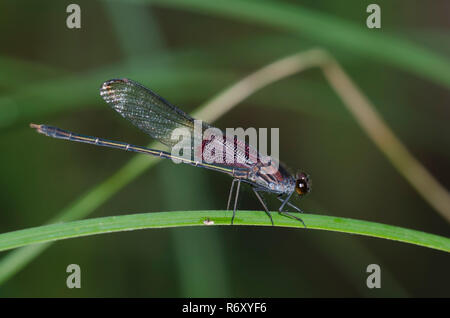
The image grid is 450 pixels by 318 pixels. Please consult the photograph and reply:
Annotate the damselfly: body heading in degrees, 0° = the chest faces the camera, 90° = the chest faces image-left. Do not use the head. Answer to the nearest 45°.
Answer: approximately 270°
